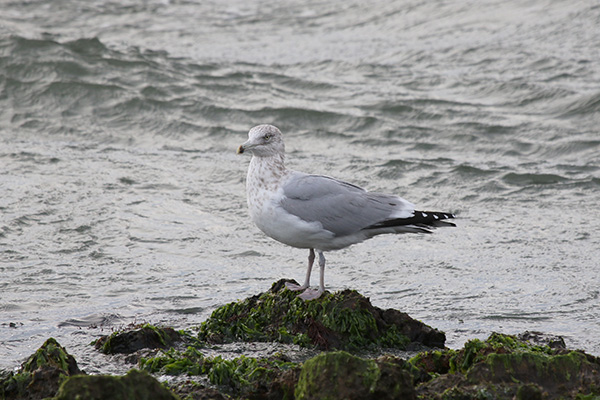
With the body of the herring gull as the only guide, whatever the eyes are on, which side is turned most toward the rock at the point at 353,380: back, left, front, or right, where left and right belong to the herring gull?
left

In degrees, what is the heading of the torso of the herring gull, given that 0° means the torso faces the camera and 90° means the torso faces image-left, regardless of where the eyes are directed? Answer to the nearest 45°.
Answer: approximately 90°

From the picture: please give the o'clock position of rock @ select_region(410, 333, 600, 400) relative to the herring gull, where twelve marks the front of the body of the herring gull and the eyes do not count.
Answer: The rock is roughly at 8 o'clock from the herring gull.

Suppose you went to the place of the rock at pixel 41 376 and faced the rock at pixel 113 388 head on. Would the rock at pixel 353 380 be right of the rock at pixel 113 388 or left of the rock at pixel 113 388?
left

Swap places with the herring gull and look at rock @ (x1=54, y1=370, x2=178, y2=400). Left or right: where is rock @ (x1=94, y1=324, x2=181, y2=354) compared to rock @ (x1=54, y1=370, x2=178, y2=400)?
right

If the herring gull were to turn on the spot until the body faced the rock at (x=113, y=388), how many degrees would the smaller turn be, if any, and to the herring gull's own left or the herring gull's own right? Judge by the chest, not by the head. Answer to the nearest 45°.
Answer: approximately 90° to the herring gull's own left

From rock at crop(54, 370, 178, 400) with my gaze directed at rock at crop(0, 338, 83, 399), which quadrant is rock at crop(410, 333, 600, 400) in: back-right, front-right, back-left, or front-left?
back-right

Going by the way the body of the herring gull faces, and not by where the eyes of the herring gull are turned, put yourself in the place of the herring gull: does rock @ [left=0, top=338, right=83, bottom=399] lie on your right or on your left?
on your left
